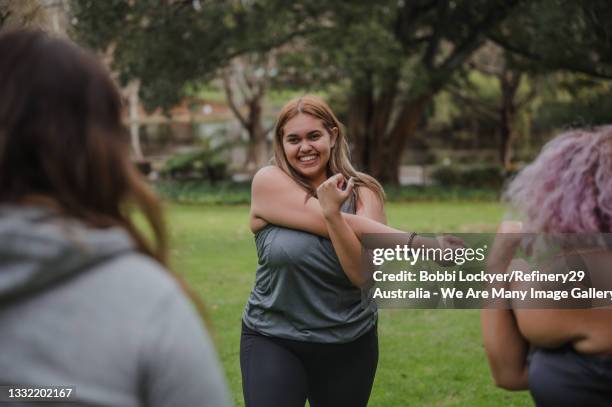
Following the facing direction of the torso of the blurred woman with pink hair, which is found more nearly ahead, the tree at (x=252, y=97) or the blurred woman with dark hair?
the tree

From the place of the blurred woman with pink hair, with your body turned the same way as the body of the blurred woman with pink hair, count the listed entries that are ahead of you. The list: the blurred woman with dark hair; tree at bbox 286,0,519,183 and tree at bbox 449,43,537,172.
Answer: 2

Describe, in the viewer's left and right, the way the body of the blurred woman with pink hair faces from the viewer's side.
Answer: facing away from the viewer

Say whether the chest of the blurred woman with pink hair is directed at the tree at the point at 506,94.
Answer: yes

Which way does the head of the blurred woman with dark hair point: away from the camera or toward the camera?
away from the camera

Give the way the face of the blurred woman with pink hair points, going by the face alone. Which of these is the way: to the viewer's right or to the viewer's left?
to the viewer's left
